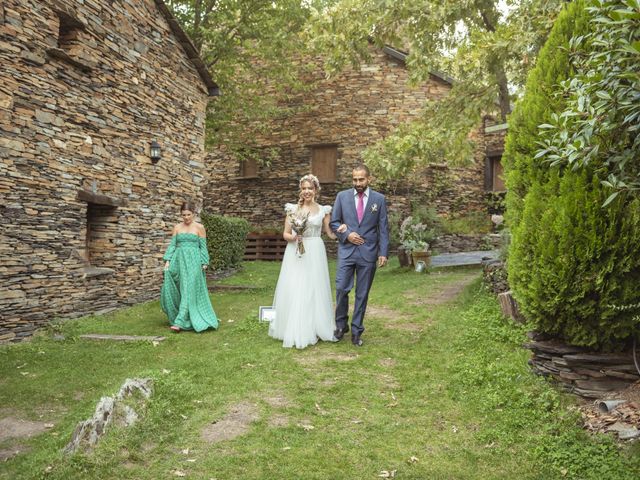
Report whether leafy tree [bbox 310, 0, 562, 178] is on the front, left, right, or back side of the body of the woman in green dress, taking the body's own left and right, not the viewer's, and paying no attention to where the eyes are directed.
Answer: back

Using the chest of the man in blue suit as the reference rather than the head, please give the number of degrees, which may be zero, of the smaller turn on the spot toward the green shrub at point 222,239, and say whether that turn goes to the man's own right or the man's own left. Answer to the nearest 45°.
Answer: approximately 135° to the man's own right

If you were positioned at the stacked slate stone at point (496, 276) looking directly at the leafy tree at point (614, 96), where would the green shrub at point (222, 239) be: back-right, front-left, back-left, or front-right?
back-right

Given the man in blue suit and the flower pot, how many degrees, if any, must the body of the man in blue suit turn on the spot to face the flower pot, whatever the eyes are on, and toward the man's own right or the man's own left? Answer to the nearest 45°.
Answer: approximately 180°

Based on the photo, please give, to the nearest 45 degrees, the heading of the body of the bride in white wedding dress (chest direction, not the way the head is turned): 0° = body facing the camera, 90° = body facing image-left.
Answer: approximately 0°

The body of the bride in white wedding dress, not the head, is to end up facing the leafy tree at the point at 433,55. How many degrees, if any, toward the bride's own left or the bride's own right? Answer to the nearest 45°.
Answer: approximately 135° to the bride's own left

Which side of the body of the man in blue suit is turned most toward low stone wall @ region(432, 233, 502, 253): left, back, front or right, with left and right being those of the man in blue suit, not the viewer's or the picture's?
back

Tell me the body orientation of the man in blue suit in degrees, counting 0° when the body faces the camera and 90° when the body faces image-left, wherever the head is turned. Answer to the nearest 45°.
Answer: approximately 0°
